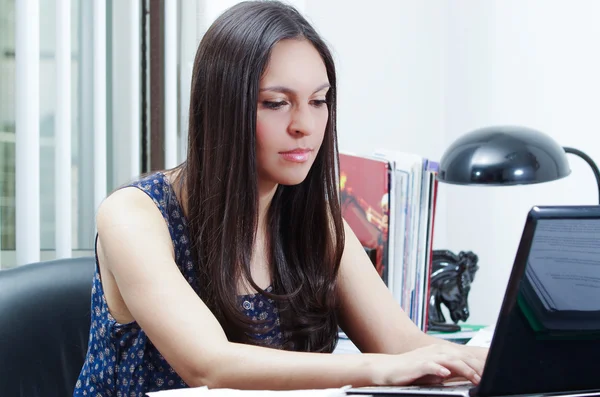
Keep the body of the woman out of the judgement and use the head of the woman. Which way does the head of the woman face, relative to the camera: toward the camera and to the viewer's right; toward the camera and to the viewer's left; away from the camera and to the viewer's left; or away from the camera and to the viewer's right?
toward the camera and to the viewer's right

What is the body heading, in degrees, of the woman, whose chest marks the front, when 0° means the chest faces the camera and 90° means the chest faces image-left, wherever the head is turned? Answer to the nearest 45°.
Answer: approximately 315°

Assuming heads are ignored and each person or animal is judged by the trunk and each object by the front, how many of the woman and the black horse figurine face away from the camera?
0
